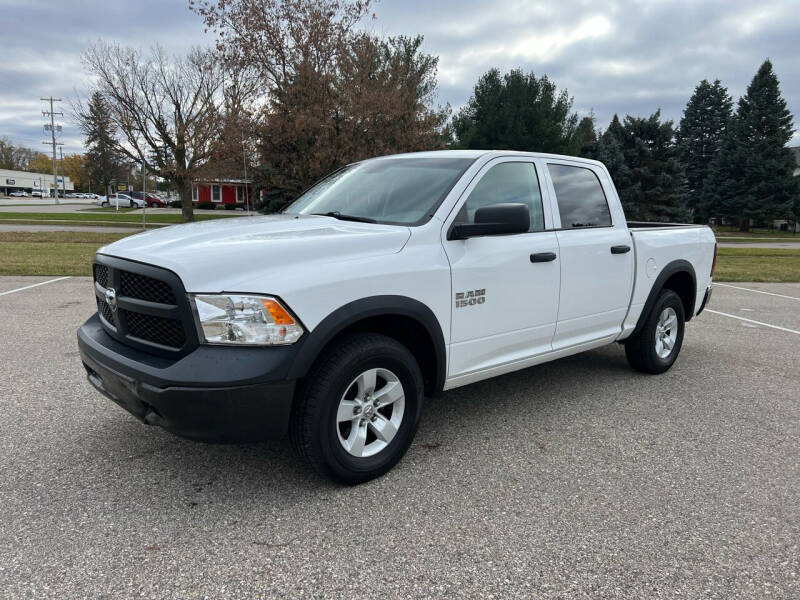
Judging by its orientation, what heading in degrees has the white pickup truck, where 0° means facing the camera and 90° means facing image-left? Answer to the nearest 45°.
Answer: approximately 45°

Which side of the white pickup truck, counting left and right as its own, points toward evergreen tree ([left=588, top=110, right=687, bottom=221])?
back

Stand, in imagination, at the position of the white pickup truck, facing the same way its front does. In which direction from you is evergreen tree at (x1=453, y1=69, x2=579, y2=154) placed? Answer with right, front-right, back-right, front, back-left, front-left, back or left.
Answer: back-right

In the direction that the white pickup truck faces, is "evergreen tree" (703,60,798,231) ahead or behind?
behind
